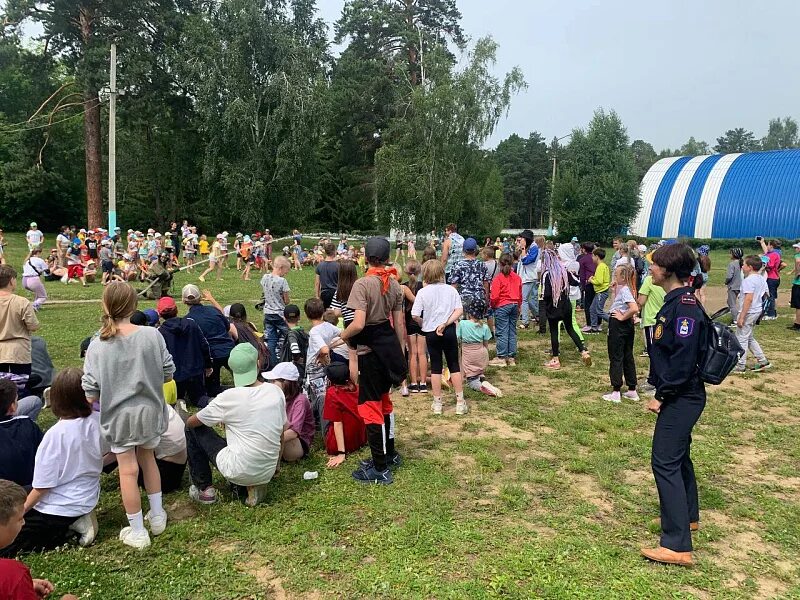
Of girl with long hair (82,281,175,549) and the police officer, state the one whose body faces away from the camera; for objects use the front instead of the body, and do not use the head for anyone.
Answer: the girl with long hair

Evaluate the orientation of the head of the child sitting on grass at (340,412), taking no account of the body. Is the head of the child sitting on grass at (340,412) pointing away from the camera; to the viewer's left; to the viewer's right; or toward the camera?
away from the camera

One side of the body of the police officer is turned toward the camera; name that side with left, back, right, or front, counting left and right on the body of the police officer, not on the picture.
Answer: left

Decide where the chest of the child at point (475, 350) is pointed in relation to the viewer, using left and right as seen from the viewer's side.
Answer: facing away from the viewer and to the left of the viewer

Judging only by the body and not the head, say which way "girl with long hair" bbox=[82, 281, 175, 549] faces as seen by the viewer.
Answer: away from the camera

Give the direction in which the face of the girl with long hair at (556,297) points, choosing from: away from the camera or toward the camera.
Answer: away from the camera

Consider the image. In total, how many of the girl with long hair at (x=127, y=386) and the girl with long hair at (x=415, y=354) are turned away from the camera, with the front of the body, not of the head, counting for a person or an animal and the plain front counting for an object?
2

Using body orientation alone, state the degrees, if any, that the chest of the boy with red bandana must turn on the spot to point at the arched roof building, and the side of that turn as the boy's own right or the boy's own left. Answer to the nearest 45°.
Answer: approximately 90° to the boy's own right

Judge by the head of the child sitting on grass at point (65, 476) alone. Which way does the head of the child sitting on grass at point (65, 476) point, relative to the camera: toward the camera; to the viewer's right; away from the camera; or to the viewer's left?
away from the camera

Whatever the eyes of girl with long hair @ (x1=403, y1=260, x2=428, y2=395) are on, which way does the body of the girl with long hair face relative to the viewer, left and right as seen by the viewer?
facing away from the viewer

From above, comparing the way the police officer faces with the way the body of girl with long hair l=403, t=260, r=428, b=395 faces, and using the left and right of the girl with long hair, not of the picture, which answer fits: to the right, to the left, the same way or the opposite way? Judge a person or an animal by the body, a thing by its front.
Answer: to the left
